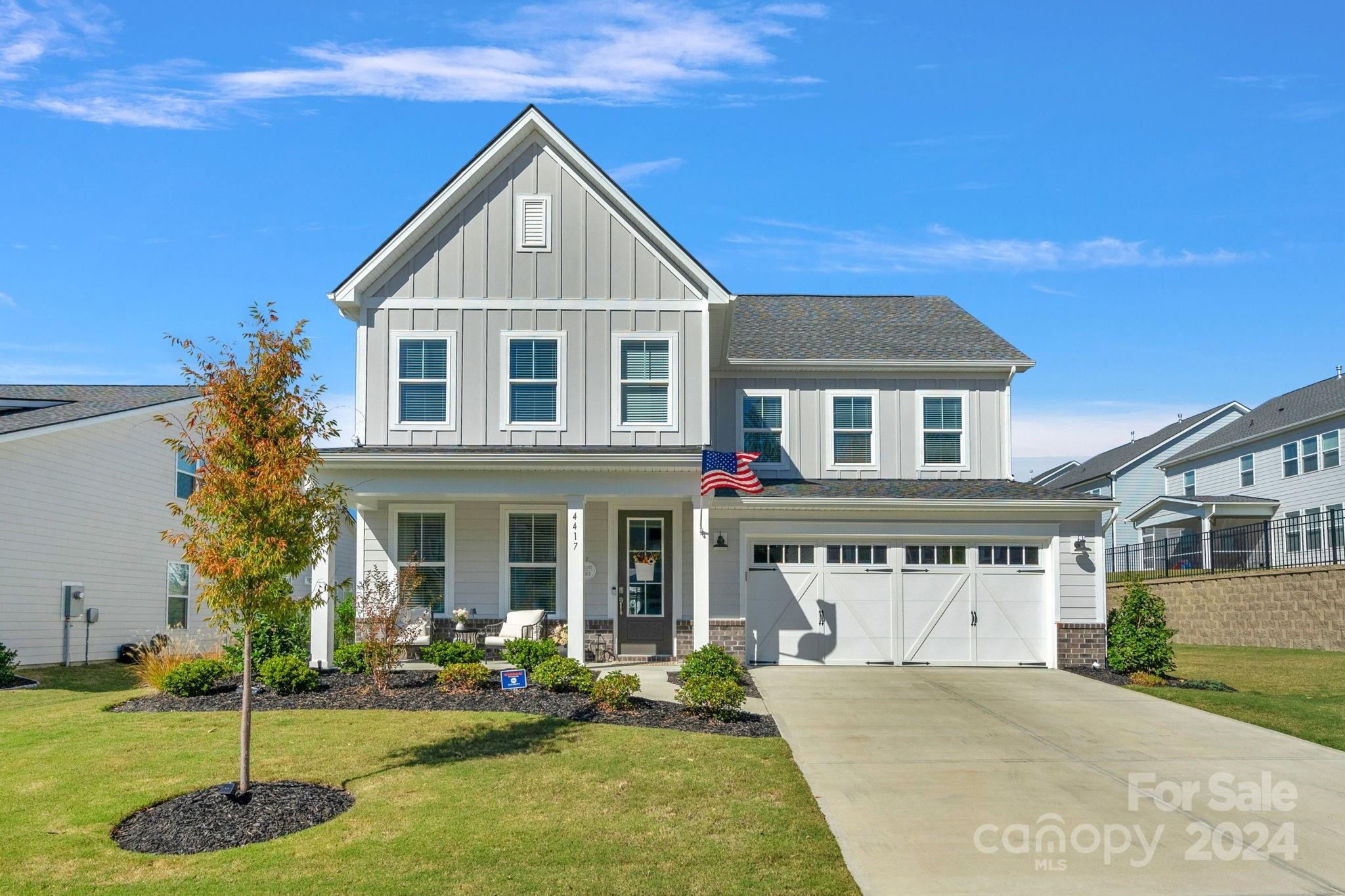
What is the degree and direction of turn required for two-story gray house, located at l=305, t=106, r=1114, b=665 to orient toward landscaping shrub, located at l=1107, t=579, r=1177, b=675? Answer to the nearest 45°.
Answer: approximately 90° to its left

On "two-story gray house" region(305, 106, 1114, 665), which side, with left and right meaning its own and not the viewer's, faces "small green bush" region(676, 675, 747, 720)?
front

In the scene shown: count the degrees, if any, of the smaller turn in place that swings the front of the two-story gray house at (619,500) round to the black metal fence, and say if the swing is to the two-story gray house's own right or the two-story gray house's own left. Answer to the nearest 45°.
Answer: approximately 135° to the two-story gray house's own left

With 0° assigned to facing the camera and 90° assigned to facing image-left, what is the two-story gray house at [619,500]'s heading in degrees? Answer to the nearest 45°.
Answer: approximately 0°

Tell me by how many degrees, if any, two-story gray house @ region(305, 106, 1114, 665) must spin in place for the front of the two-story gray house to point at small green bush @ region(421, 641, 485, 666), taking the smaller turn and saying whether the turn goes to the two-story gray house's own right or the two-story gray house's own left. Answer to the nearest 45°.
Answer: approximately 45° to the two-story gray house's own right

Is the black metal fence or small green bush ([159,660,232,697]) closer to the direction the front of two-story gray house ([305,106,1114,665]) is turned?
the small green bush

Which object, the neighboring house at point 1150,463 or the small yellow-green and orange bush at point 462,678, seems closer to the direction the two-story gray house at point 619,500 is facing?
the small yellow-green and orange bush

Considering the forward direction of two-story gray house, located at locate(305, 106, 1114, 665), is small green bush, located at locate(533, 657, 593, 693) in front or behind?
in front

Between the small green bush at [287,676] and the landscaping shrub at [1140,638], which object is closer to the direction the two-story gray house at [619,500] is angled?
the small green bush

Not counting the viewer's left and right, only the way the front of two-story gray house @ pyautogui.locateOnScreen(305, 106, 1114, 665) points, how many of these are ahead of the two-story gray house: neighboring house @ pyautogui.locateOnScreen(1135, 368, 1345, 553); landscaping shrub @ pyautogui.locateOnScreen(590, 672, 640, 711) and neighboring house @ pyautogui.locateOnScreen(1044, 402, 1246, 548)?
1

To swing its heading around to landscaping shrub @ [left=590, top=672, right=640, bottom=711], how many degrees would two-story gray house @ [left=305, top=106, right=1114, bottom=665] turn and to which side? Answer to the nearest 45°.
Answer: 0° — it already faces it

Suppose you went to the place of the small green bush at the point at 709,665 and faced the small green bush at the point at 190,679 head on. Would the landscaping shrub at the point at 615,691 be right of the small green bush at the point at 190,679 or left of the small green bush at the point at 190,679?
left

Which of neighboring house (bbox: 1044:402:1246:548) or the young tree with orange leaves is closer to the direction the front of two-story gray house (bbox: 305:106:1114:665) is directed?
the young tree with orange leaves

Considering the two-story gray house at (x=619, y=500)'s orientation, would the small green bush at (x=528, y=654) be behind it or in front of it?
in front
